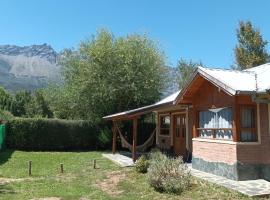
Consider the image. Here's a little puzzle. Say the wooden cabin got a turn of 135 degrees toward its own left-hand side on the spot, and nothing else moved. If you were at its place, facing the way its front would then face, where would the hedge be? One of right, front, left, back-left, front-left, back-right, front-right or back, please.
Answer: back-left

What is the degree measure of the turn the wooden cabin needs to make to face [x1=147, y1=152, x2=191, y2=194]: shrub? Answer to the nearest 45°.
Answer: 0° — it already faces it

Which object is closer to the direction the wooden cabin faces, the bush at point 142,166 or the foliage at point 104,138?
the bush

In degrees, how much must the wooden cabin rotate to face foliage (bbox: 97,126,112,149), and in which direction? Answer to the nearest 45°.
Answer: approximately 90° to its right

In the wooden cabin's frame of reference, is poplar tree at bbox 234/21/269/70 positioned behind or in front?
behind

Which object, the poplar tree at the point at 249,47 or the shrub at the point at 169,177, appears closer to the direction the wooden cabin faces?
the shrub

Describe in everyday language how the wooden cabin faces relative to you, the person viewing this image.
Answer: facing the viewer and to the left of the viewer
